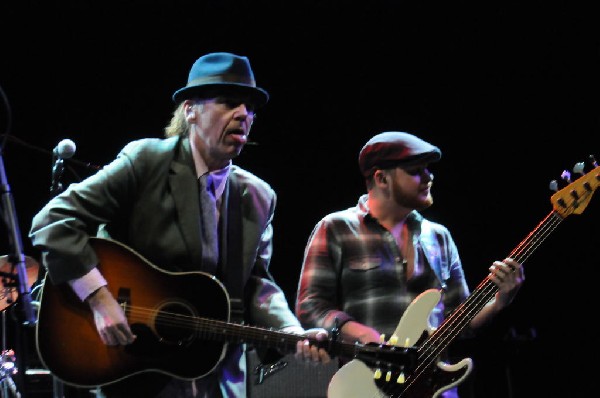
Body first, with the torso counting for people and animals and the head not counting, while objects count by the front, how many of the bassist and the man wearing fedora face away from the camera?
0

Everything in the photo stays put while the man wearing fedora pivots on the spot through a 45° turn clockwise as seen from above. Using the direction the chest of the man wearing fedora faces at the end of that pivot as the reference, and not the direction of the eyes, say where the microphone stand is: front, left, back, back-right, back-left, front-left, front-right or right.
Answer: right

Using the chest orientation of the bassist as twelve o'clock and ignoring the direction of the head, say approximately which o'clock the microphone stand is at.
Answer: The microphone stand is roughly at 3 o'clock from the bassist.

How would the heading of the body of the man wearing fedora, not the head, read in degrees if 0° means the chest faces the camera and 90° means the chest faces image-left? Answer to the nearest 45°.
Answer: approximately 315°

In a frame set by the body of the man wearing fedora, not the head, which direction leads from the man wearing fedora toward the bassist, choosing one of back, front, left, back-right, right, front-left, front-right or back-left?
left

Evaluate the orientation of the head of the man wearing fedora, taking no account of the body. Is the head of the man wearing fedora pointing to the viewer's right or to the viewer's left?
to the viewer's right

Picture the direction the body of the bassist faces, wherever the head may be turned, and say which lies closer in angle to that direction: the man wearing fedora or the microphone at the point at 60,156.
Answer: the man wearing fedora
